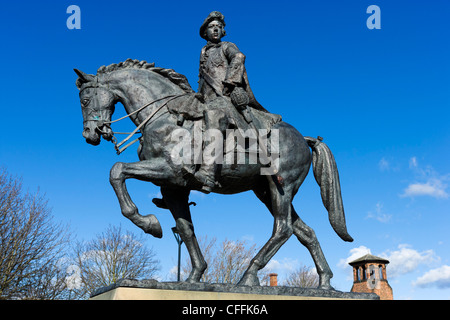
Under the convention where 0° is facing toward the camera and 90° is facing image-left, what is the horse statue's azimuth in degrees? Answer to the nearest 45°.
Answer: approximately 90°

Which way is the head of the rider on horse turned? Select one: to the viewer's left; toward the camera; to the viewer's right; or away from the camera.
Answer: toward the camera

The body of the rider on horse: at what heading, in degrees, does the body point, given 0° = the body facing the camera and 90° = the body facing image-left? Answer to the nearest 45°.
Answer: approximately 45°
